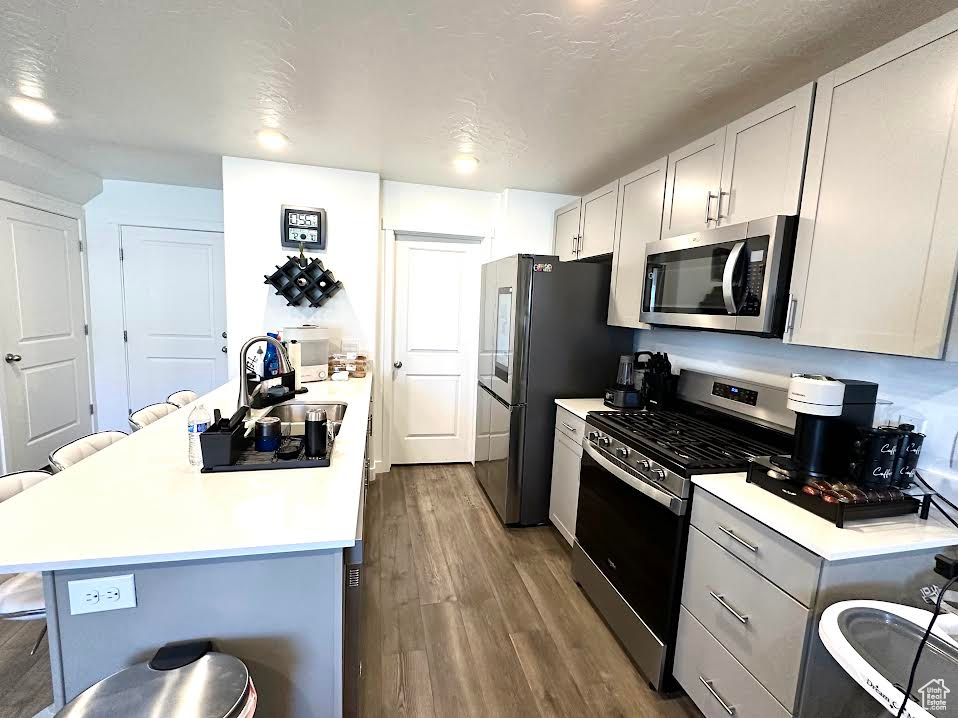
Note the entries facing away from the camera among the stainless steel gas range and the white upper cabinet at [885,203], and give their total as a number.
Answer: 0

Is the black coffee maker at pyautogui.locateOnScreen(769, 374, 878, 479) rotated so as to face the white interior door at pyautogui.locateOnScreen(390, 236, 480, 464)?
no

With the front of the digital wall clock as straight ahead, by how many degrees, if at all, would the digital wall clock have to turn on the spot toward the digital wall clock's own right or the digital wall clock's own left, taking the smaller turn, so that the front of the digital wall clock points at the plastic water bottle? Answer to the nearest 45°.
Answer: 0° — it already faces it

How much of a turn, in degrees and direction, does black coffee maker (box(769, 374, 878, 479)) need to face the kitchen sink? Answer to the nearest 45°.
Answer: approximately 45° to its right

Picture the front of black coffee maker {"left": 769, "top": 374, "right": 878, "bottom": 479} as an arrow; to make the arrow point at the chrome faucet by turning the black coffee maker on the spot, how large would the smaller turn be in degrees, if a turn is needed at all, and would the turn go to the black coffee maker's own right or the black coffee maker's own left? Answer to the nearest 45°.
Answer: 0° — it already faces it

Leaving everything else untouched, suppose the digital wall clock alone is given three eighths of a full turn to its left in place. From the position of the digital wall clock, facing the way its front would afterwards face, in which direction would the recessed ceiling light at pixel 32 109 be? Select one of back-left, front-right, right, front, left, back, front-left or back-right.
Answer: back-left

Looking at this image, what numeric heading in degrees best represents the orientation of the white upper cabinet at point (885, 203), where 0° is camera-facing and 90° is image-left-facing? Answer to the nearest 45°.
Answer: approximately 45°

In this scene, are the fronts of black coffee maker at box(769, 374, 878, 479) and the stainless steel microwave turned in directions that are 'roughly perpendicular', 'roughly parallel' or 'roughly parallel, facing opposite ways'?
roughly parallel

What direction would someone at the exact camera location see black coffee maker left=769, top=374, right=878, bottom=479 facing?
facing the viewer and to the left of the viewer

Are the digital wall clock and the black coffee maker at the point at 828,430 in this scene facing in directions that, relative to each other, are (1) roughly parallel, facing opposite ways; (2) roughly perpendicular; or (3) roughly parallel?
roughly perpendicular

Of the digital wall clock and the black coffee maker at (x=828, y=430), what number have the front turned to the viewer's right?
0

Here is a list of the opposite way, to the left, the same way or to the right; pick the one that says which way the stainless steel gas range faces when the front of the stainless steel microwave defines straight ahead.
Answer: the same way

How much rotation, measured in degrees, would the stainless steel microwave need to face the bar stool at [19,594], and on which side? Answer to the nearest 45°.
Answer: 0° — it already faces it

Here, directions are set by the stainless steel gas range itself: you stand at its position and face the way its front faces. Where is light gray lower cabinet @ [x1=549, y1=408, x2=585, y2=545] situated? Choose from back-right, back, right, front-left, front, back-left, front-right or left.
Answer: right

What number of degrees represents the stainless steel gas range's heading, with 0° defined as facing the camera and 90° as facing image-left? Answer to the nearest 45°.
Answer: approximately 45°

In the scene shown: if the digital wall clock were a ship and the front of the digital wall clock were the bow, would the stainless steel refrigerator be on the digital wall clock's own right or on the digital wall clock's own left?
on the digital wall clock's own left

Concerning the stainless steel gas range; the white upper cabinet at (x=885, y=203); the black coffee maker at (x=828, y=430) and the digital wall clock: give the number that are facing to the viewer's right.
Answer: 0

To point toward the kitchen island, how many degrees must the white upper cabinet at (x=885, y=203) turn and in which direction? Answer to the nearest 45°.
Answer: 0° — it already faces it

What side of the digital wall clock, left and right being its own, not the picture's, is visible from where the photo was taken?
front
